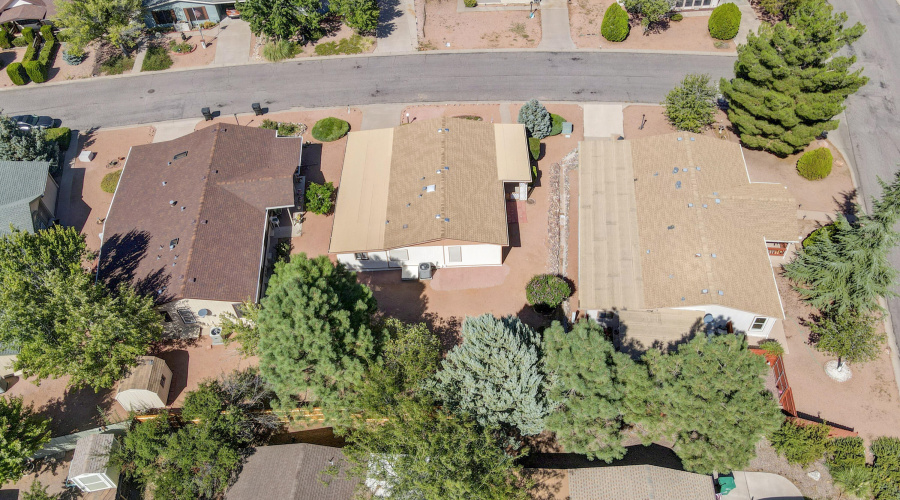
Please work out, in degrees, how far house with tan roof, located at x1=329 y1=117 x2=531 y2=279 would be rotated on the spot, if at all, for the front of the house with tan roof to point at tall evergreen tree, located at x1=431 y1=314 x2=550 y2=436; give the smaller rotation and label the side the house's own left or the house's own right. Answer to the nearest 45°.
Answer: approximately 180°

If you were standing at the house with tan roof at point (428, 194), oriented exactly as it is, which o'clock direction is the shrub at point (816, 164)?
The shrub is roughly at 3 o'clock from the house with tan roof.

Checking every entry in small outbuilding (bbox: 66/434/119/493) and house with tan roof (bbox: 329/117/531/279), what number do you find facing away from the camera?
1

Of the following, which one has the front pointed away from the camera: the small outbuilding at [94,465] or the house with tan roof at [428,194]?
the house with tan roof

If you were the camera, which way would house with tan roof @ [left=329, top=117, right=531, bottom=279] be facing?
facing away from the viewer

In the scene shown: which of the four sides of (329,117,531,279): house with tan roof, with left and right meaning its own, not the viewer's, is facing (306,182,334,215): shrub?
left

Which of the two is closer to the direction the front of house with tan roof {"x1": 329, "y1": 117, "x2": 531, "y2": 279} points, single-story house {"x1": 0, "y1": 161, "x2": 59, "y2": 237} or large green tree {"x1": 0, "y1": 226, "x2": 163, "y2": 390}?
the single-story house

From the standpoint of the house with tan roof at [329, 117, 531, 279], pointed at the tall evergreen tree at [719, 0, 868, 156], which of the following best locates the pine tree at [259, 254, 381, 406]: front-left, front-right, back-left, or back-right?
back-right

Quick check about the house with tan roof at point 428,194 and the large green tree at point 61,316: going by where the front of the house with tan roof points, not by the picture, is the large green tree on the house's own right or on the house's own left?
on the house's own left

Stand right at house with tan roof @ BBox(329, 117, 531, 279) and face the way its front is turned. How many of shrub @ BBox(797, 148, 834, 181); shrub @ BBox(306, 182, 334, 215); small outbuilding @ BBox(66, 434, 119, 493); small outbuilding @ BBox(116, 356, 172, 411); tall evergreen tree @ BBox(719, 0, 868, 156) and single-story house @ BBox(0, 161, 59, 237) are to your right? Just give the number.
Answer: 2
